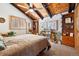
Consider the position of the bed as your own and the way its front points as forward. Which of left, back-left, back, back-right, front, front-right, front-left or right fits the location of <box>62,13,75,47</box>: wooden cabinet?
front-left

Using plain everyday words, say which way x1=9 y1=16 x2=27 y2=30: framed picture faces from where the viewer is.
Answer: facing the viewer and to the right of the viewer

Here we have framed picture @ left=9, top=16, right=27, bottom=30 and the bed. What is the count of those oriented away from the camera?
0

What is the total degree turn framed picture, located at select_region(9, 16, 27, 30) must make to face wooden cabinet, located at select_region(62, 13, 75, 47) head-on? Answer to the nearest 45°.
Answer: approximately 45° to its left
